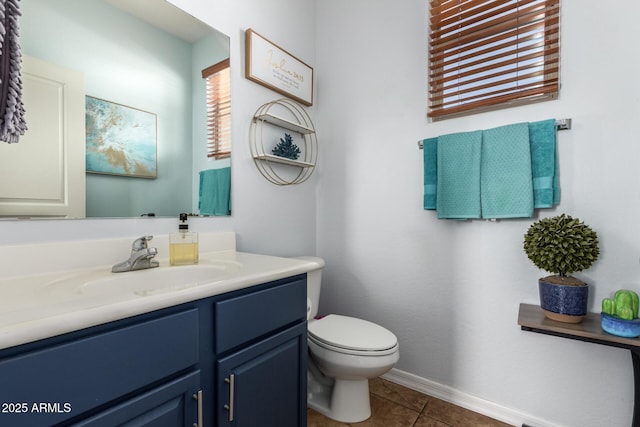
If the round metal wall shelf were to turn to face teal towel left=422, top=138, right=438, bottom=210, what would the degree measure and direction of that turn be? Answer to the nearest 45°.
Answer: approximately 45° to its left

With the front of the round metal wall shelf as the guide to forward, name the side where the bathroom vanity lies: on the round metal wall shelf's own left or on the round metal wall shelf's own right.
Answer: on the round metal wall shelf's own right

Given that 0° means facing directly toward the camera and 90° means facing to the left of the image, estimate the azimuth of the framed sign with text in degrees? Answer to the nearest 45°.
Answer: approximately 315°

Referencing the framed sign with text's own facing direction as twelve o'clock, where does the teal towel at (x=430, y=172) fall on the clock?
The teal towel is roughly at 11 o'clock from the framed sign with text.

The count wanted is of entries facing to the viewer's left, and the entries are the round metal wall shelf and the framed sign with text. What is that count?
0

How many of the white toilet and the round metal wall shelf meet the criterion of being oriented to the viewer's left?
0

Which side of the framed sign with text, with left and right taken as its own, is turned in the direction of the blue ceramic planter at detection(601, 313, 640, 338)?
front

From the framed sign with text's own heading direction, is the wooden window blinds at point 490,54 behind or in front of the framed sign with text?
in front

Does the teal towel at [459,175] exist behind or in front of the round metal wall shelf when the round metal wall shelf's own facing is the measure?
in front
